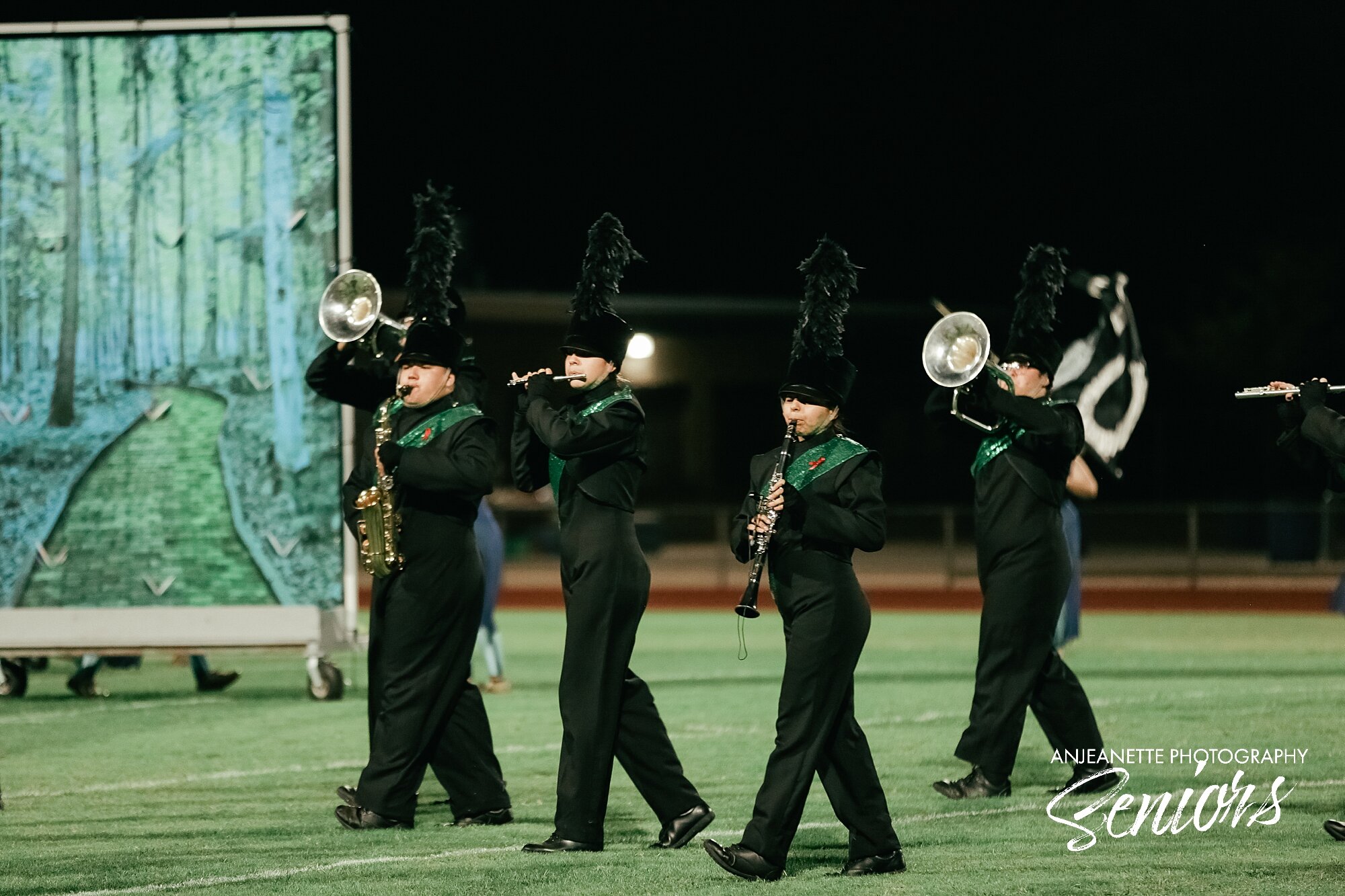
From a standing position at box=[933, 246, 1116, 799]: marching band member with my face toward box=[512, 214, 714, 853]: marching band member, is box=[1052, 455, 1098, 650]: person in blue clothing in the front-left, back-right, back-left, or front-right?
back-right

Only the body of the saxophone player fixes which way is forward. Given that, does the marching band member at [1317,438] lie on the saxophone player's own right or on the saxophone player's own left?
on the saxophone player's own left

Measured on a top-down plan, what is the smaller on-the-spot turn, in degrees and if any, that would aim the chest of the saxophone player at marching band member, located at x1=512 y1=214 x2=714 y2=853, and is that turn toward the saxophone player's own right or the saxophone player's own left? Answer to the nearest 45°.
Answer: approximately 90° to the saxophone player's own left

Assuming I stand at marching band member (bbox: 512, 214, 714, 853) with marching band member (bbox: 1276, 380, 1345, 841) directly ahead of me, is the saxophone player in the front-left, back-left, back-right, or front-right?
back-left

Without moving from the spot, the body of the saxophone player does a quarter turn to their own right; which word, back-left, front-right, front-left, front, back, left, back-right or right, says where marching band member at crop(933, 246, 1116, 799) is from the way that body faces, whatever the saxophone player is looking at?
back-right
